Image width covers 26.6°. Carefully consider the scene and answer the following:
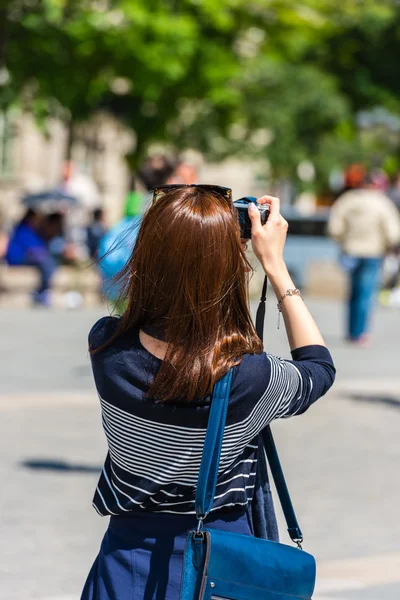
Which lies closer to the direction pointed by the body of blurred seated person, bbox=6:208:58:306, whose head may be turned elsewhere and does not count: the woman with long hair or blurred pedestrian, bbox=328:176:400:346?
the blurred pedestrian

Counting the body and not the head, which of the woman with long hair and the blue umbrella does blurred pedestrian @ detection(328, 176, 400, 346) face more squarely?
the blue umbrella

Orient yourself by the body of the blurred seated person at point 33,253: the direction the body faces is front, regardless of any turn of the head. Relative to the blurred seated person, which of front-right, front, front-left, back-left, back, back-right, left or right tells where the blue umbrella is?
left

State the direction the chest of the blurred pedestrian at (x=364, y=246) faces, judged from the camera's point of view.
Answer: away from the camera

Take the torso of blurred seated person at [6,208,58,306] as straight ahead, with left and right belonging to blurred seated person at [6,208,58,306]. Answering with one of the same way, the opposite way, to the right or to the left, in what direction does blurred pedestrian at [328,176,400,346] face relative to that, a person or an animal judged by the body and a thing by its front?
to the left

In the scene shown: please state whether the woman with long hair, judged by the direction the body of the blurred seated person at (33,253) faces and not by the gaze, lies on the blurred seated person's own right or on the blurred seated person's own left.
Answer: on the blurred seated person's own right

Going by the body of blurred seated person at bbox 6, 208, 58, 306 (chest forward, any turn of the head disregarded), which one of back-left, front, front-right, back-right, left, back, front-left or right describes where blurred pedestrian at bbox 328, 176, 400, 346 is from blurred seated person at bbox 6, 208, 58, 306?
front-right

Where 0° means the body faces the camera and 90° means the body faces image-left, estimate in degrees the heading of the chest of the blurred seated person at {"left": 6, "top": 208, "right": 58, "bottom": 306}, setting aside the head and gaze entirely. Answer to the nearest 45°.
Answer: approximately 270°

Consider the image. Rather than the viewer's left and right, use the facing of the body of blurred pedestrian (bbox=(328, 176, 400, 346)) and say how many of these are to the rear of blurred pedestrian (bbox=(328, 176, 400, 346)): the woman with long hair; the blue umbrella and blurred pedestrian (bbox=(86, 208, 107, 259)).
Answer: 1

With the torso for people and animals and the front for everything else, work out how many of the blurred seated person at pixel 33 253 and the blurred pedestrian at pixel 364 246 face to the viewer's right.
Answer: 1

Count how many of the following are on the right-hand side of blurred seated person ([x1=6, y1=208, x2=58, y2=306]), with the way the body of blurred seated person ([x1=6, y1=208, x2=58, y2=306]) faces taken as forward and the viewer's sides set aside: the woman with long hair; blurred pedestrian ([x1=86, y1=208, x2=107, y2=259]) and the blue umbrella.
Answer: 1

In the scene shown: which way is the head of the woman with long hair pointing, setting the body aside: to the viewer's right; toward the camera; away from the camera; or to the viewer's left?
away from the camera
